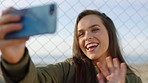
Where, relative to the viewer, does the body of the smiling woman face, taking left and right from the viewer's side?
facing the viewer and to the left of the viewer

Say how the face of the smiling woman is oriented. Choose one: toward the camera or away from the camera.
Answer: toward the camera
